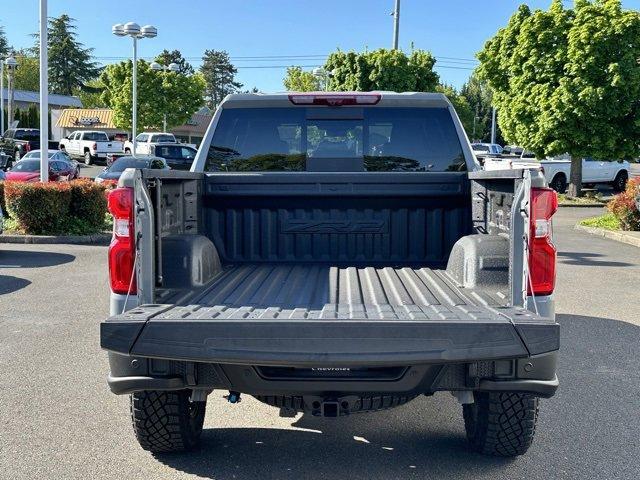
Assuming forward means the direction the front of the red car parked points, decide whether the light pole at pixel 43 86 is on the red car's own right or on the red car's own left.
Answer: on the red car's own left

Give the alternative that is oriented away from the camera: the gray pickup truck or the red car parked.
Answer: the gray pickup truck

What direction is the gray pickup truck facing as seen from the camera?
away from the camera

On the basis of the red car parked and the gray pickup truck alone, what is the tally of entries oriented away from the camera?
1

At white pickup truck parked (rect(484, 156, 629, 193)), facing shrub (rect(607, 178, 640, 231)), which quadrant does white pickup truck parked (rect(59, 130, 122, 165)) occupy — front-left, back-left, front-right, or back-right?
back-right

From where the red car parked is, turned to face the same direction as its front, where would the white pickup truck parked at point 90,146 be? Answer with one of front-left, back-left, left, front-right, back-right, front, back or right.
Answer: back-right

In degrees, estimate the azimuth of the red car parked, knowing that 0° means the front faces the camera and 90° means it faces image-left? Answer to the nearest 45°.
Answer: approximately 45°
